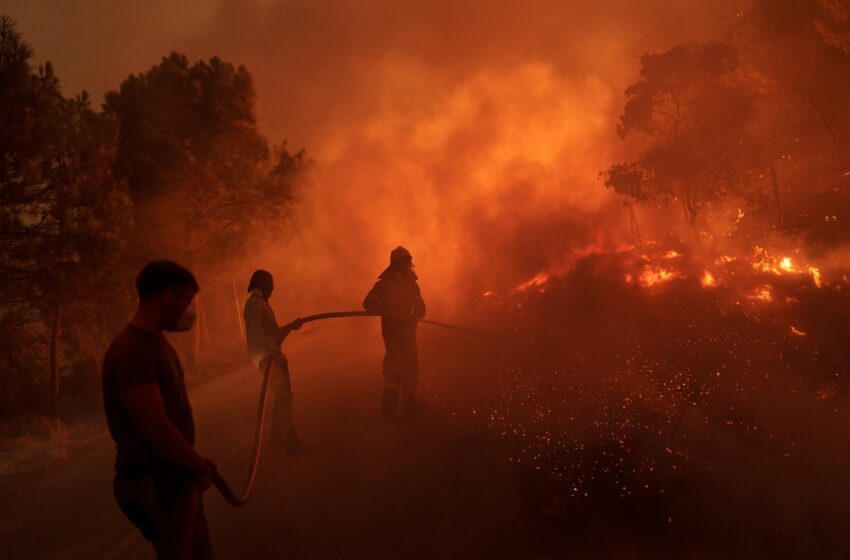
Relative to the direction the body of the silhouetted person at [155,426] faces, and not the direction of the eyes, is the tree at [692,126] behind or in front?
in front

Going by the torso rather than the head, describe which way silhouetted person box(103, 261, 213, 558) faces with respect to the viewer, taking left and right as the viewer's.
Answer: facing to the right of the viewer

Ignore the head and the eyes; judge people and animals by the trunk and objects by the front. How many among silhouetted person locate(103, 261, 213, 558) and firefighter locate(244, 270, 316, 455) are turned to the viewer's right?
2

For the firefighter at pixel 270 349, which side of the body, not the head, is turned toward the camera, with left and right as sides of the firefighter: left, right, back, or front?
right

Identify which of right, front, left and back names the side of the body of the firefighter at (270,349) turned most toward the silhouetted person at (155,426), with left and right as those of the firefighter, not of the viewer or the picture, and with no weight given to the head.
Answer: right

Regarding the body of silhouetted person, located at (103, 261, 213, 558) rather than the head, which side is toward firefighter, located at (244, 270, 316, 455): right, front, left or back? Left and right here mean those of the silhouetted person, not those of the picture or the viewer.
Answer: left

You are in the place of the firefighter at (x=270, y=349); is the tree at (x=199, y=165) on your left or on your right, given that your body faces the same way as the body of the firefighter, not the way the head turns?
on your left

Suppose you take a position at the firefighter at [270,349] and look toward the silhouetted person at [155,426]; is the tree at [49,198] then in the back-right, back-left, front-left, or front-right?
back-right

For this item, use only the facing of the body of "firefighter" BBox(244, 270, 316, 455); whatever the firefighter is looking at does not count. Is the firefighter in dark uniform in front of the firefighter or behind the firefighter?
in front

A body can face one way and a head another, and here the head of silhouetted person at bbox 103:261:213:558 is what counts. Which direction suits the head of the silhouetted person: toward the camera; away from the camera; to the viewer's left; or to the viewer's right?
to the viewer's right

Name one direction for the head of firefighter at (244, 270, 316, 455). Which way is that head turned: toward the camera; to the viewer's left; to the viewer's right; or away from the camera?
to the viewer's right

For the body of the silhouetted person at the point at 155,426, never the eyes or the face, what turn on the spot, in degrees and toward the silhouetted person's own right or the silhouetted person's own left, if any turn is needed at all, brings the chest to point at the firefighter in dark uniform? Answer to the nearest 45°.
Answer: approximately 45° to the silhouetted person's own left
